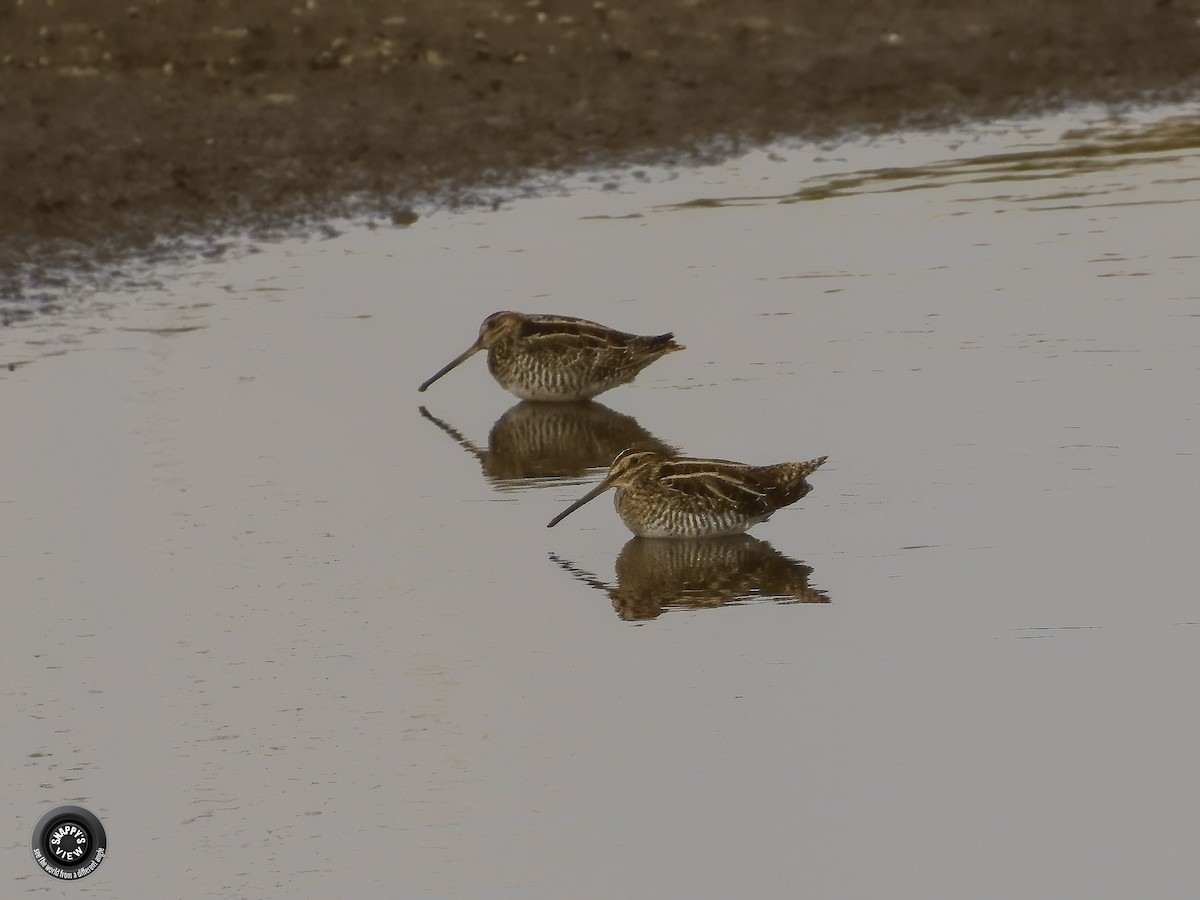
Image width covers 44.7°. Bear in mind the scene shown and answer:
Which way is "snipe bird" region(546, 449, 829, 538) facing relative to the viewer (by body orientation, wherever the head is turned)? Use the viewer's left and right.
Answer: facing to the left of the viewer

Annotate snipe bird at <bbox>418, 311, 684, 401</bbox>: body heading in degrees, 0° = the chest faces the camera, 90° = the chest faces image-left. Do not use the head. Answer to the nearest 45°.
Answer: approximately 90°

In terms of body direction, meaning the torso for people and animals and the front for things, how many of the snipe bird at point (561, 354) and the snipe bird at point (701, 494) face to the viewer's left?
2
